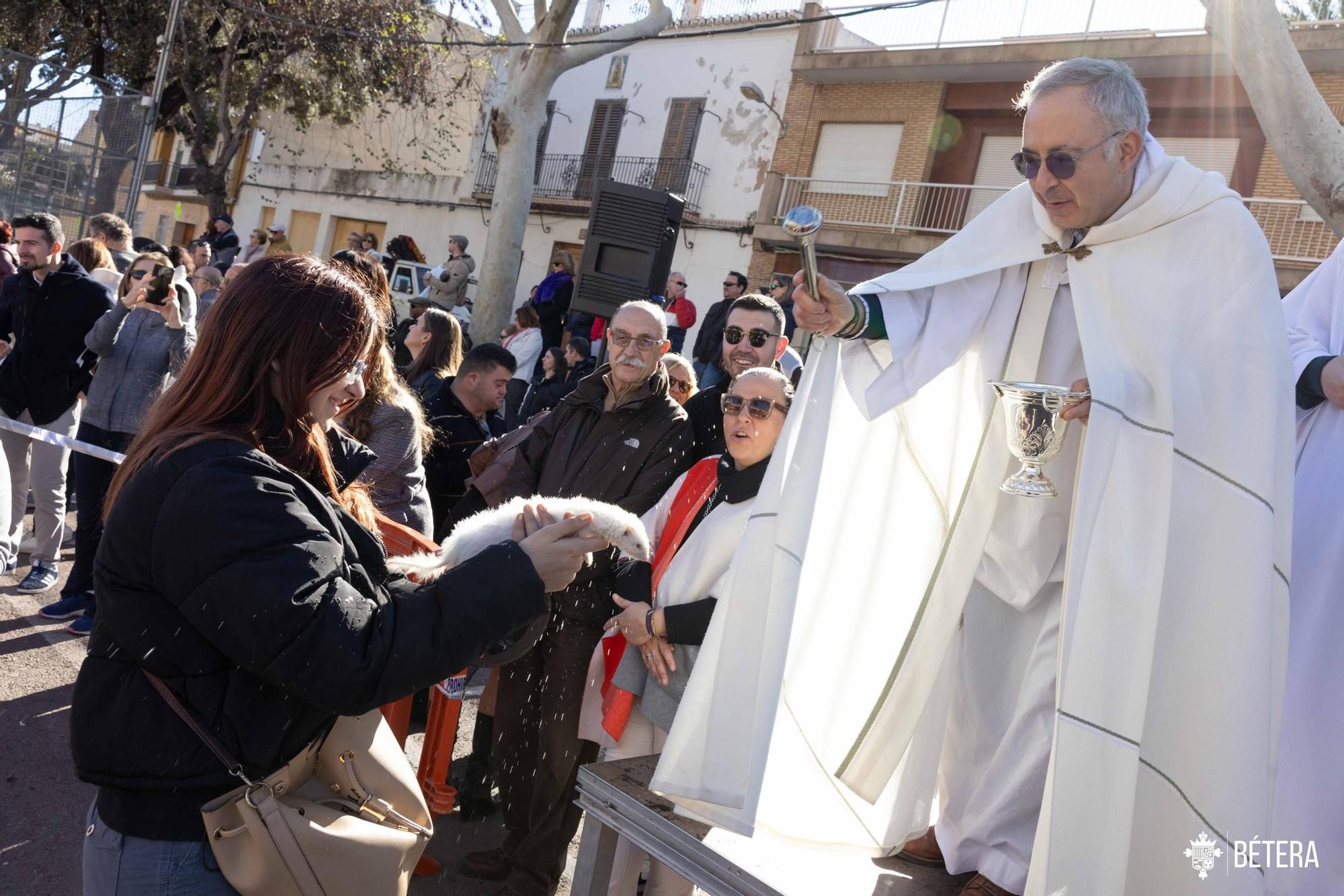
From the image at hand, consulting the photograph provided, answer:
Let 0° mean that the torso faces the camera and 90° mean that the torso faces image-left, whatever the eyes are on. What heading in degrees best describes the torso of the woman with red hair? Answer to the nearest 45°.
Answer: approximately 270°

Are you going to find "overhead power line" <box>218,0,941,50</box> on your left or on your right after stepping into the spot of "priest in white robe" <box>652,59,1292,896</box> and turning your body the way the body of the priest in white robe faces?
on your right

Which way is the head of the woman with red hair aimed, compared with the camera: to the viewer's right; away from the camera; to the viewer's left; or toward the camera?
to the viewer's right

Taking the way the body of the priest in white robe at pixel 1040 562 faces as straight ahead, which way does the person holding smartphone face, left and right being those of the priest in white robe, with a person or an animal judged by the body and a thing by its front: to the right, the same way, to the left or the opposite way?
to the left

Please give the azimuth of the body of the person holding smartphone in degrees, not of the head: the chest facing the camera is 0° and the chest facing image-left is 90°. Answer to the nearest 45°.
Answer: approximately 0°

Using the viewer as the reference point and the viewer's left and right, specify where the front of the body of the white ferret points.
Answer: facing to the right of the viewer

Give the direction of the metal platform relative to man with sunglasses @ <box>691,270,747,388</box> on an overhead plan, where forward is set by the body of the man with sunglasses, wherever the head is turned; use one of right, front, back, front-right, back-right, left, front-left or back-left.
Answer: front-right

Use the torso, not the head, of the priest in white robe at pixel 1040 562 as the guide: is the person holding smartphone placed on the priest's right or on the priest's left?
on the priest's right

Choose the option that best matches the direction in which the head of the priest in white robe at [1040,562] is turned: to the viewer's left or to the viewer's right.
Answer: to the viewer's left
